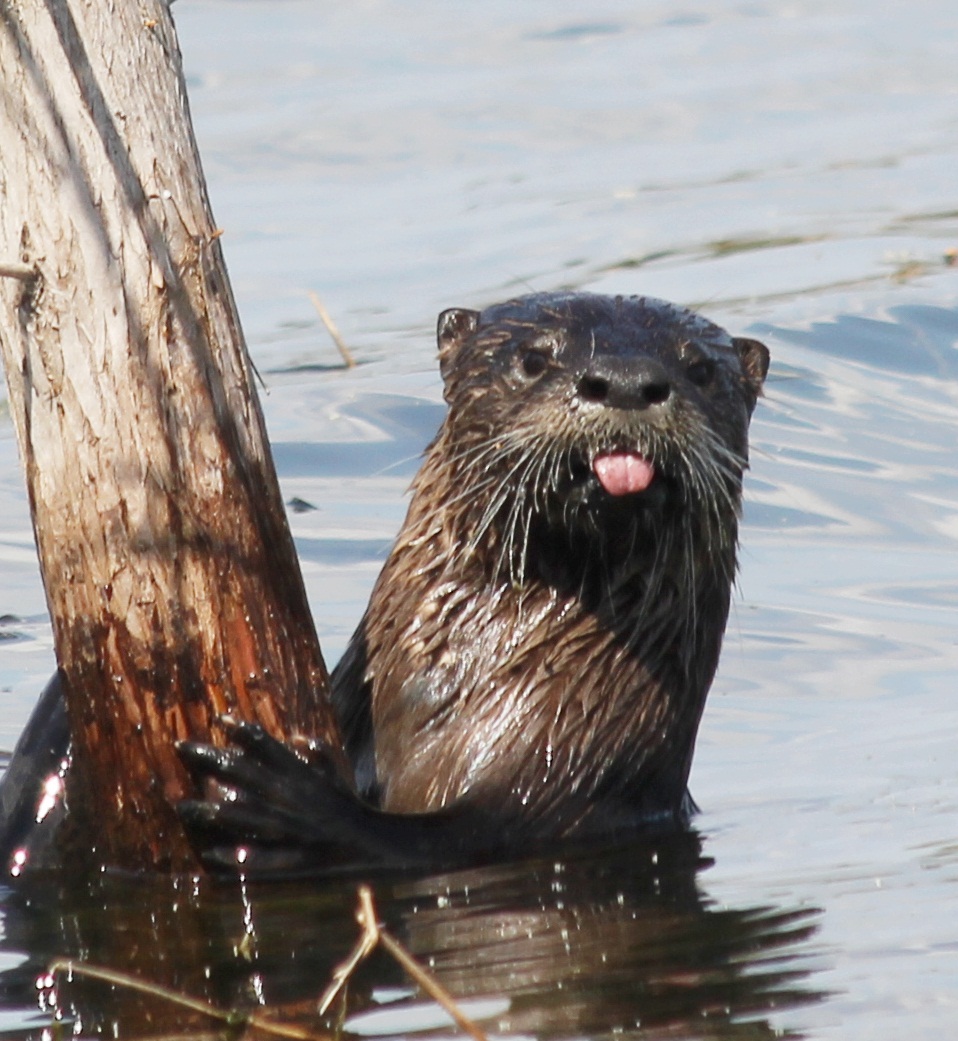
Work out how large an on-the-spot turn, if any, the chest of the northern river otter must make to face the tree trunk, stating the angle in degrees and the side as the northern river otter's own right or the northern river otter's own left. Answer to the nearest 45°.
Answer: approximately 45° to the northern river otter's own right

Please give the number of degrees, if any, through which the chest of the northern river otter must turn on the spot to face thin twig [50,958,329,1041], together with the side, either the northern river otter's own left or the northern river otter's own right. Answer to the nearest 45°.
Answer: approximately 45° to the northern river otter's own right

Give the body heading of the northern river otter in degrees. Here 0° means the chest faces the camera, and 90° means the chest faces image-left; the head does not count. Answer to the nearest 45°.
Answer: approximately 0°
